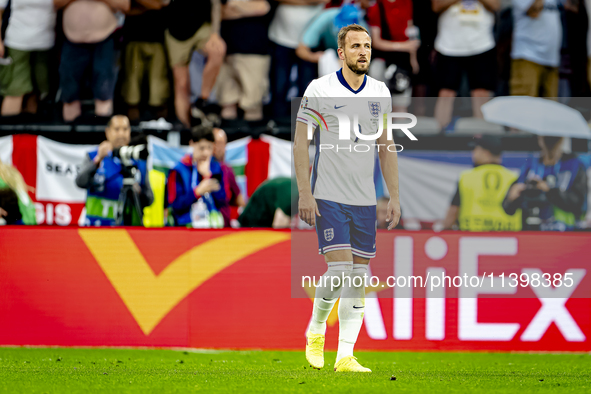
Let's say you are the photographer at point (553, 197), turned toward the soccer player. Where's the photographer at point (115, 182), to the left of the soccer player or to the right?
right

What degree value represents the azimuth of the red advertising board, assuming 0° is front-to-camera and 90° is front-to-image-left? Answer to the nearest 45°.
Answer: approximately 0°

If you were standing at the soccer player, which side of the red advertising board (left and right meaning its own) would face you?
front

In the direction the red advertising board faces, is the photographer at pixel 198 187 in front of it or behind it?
behind

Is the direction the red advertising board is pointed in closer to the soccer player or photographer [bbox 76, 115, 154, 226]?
the soccer player

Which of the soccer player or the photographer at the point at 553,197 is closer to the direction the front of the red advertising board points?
the soccer player

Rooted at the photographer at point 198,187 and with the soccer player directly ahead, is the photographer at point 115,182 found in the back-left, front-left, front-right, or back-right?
back-right
